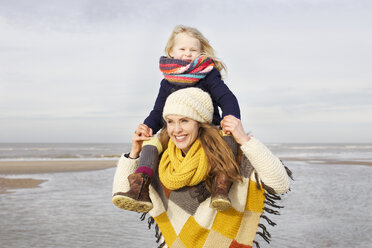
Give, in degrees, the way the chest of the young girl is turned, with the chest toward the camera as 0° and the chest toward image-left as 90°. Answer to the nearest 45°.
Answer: approximately 0°

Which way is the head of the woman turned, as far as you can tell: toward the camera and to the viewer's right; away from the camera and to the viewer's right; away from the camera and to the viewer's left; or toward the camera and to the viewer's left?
toward the camera and to the viewer's left
